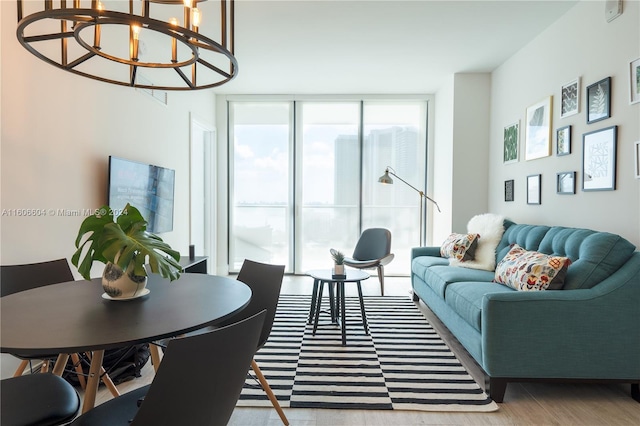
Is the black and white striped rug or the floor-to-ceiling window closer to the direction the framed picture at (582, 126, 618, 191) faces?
the black and white striped rug

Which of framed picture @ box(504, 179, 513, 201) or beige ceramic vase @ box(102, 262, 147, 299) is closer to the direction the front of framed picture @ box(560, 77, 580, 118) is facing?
the beige ceramic vase

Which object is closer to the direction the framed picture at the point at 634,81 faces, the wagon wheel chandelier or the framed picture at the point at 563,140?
the wagon wheel chandelier

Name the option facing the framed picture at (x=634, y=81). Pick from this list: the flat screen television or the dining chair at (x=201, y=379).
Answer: the flat screen television

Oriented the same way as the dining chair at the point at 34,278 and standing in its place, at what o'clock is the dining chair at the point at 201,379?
the dining chair at the point at 201,379 is roughly at 1 o'clock from the dining chair at the point at 34,278.

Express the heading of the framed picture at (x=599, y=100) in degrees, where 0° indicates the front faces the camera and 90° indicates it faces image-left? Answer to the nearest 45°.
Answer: approximately 45°

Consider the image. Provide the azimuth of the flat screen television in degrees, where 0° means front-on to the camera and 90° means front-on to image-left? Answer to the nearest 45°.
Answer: approximately 315°
